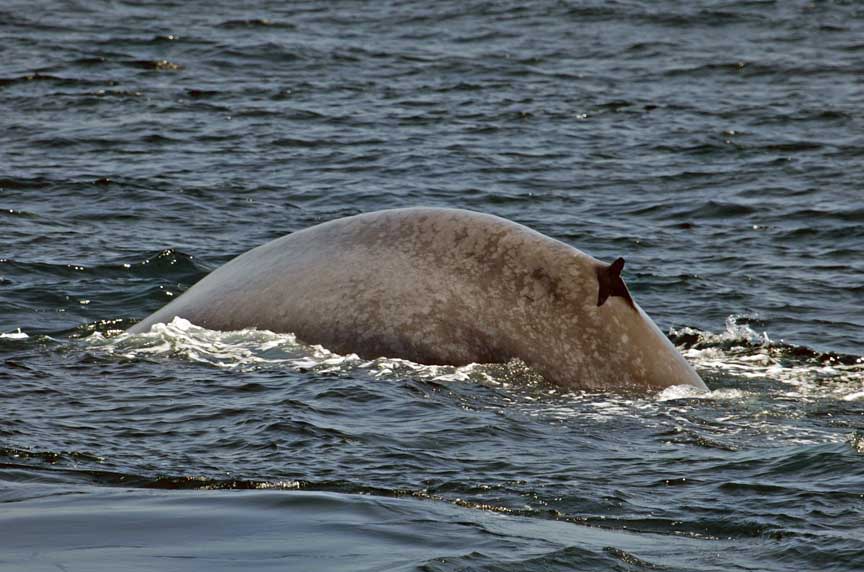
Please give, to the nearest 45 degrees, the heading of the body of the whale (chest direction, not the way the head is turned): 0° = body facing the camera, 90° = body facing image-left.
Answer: approximately 90°
